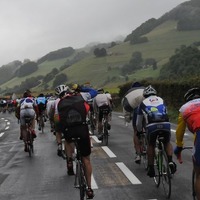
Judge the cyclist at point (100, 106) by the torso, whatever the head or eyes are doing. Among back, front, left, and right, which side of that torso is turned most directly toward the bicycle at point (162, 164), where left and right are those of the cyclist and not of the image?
back

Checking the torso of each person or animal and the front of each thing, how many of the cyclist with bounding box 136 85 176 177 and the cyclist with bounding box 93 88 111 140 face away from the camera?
2

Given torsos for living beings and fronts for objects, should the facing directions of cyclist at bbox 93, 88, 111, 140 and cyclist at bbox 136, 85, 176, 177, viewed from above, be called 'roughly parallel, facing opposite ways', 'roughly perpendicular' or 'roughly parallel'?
roughly parallel

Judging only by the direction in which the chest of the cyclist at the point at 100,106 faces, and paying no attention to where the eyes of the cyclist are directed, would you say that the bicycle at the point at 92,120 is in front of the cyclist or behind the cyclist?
in front

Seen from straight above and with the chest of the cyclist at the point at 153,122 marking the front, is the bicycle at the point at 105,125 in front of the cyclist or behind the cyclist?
in front

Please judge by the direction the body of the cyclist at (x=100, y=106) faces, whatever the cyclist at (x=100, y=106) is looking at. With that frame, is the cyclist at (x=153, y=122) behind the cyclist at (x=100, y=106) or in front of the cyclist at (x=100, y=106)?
behind

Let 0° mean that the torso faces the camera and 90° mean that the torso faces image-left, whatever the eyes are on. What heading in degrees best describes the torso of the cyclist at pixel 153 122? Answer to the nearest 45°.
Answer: approximately 180°

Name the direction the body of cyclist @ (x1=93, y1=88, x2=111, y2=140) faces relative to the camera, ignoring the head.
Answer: away from the camera
